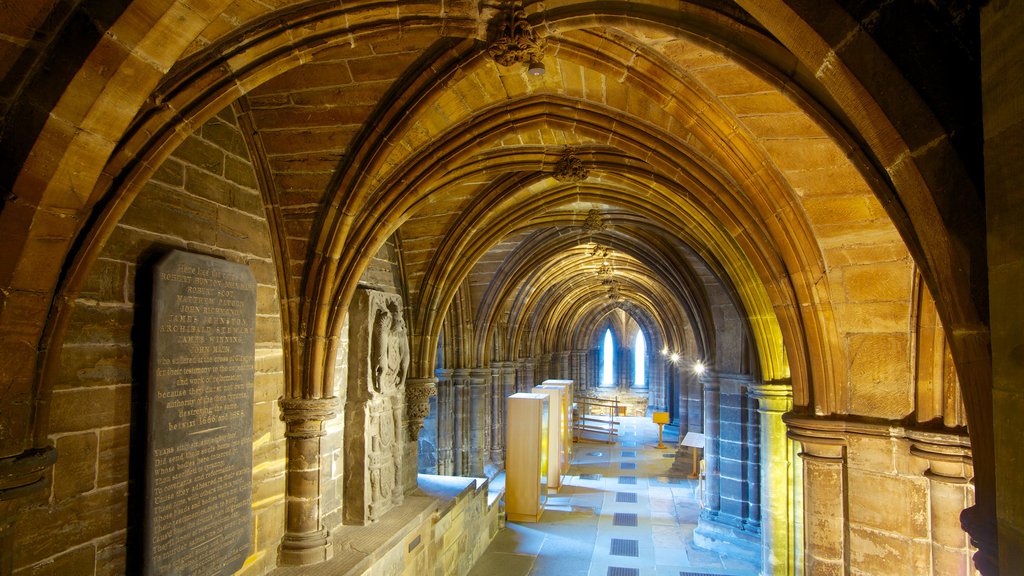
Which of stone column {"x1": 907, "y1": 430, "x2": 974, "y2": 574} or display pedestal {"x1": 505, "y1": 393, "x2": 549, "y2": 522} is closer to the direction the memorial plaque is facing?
the stone column

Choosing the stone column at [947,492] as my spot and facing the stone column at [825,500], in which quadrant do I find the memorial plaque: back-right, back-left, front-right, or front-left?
front-left

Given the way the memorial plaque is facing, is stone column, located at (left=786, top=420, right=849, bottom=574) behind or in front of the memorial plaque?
in front

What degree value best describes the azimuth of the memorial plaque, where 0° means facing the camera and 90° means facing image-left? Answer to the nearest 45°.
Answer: approximately 315°

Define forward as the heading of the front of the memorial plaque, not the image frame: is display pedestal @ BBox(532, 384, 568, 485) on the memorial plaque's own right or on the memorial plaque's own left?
on the memorial plaque's own left

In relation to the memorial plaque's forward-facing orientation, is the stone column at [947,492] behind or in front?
in front

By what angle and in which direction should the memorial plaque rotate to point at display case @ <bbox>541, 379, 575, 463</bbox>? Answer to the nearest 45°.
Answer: approximately 90° to its left

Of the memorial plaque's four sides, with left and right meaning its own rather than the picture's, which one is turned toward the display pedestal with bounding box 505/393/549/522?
left

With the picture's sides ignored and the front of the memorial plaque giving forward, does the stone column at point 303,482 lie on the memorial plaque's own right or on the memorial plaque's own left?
on the memorial plaque's own left

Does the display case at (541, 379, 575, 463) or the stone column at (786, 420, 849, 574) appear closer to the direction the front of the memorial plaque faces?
the stone column
